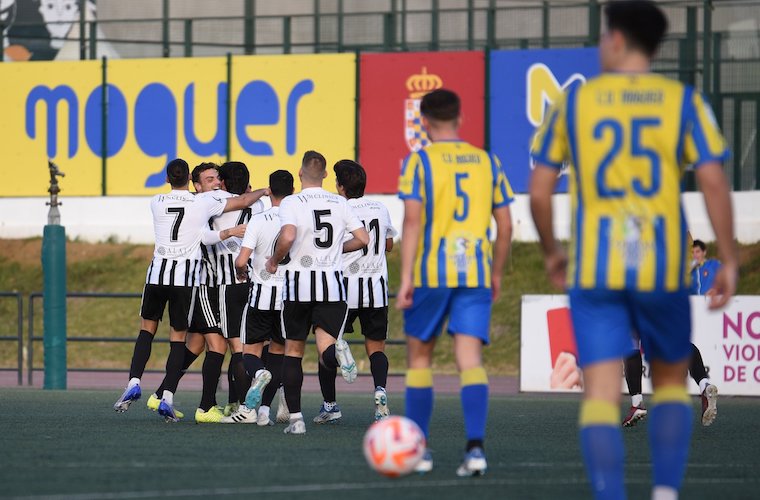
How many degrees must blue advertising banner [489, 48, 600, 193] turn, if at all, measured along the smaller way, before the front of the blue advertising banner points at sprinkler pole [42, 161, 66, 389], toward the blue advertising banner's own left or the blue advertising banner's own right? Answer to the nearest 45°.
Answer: approximately 45° to the blue advertising banner's own right

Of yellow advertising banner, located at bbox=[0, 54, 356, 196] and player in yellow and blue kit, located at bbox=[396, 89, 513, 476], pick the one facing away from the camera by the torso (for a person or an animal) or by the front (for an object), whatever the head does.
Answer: the player in yellow and blue kit

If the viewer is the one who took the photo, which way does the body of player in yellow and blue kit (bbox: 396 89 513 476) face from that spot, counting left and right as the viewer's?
facing away from the viewer

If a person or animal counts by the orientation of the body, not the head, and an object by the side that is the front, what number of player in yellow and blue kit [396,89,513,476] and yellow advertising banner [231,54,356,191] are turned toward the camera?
1

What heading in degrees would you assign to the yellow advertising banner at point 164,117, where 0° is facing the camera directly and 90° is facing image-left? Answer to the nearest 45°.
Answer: approximately 0°

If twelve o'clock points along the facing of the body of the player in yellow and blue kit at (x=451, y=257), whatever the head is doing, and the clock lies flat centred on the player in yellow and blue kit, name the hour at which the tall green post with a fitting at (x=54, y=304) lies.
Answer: The tall green post with a fitting is roughly at 11 o'clock from the player in yellow and blue kit.

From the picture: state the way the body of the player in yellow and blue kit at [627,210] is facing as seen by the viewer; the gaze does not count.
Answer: away from the camera

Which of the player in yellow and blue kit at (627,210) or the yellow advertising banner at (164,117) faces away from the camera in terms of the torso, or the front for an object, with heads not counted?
the player in yellow and blue kit

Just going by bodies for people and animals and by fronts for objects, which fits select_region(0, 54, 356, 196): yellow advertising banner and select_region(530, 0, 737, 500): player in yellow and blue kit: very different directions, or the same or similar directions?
very different directions

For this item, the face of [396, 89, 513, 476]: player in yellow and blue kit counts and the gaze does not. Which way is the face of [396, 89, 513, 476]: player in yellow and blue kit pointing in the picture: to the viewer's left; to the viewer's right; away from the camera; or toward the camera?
away from the camera

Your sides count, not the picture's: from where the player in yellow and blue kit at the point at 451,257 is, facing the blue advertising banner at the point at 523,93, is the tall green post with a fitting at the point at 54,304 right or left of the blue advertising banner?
left
